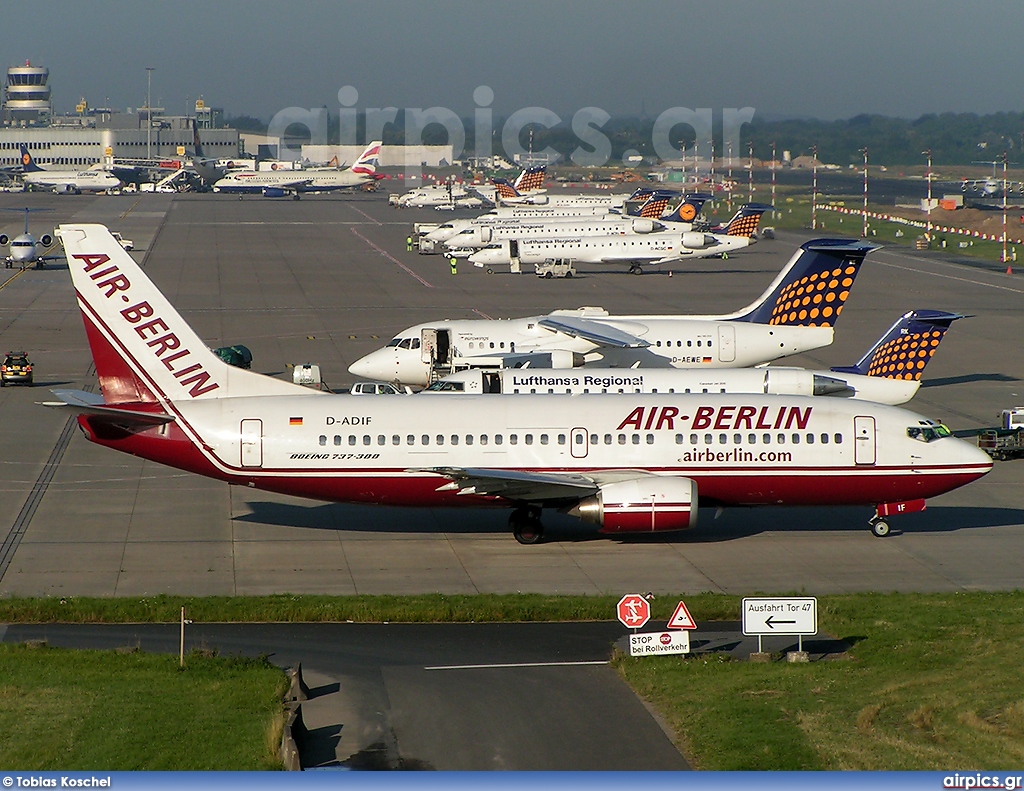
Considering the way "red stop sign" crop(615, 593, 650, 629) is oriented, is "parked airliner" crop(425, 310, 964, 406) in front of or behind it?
behind

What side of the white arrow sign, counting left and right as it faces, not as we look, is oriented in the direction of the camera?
front

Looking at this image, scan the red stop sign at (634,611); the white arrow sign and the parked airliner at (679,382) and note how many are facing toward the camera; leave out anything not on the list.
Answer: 2

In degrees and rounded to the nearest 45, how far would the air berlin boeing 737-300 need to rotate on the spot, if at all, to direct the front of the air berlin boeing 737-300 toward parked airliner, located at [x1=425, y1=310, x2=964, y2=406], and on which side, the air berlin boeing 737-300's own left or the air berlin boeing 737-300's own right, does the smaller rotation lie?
approximately 45° to the air berlin boeing 737-300's own left

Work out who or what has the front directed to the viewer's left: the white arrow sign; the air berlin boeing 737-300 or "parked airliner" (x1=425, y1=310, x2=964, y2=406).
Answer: the parked airliner

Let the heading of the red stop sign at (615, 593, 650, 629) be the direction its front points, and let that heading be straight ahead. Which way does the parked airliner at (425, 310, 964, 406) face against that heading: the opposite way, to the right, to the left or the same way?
to the right

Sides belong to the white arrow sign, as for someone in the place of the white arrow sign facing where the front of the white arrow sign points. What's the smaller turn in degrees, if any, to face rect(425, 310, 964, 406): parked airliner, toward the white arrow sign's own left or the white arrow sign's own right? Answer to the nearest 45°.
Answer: approximately 180°

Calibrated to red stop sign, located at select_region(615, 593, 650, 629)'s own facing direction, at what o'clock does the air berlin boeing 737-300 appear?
The air berlin boeing 737-300 is roughly at 5 o'clock from the red stop sign.

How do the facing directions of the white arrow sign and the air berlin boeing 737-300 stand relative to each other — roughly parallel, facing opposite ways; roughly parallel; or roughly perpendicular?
roughly perpendicular

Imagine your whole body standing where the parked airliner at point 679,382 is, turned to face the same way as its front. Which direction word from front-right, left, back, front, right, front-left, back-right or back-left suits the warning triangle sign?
left

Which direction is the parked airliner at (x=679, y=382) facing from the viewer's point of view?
to the viewer's left

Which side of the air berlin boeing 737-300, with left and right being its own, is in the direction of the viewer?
right

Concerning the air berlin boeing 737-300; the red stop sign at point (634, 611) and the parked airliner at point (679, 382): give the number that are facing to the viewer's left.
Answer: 1

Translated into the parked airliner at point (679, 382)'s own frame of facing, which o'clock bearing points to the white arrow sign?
The white arrow sign is roughly at 9 o'clock from the parked airliner.

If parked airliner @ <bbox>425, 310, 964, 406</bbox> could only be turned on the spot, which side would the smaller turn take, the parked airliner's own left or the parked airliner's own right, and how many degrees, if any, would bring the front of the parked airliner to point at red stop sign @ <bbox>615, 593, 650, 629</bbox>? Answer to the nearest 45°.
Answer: approximately 90° to the parked airliner's own left
